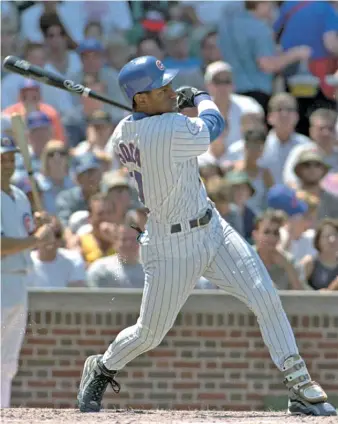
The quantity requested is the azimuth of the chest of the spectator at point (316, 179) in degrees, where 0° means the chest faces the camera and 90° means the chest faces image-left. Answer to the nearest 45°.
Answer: approximately 0°

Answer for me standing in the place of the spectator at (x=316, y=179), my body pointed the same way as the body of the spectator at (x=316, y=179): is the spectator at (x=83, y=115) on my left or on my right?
on my right

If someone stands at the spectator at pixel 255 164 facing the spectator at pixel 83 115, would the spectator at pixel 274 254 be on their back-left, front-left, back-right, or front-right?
back-left

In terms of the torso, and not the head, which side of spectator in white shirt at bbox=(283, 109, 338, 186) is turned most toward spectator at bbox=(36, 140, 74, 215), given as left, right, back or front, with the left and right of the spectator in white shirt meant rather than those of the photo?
right

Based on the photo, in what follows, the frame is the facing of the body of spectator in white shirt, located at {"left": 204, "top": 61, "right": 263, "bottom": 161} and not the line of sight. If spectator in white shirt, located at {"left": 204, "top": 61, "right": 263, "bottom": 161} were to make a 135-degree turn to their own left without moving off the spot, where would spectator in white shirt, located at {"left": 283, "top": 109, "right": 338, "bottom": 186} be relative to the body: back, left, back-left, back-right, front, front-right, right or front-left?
front-right

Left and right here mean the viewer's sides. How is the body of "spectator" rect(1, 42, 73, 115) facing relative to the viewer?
facing the viewer

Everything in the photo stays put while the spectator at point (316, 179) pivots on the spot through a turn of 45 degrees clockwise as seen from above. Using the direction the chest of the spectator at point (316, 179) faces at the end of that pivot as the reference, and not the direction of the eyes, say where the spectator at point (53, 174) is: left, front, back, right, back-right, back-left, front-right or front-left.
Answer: front-right

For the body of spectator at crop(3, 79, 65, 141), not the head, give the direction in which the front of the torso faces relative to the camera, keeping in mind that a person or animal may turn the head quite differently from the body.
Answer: toward the camera

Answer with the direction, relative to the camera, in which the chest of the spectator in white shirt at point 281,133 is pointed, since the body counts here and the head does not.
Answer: toward the camera

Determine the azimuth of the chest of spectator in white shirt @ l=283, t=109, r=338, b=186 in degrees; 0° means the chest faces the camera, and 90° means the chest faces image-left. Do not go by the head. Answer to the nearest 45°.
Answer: approximately 0°
